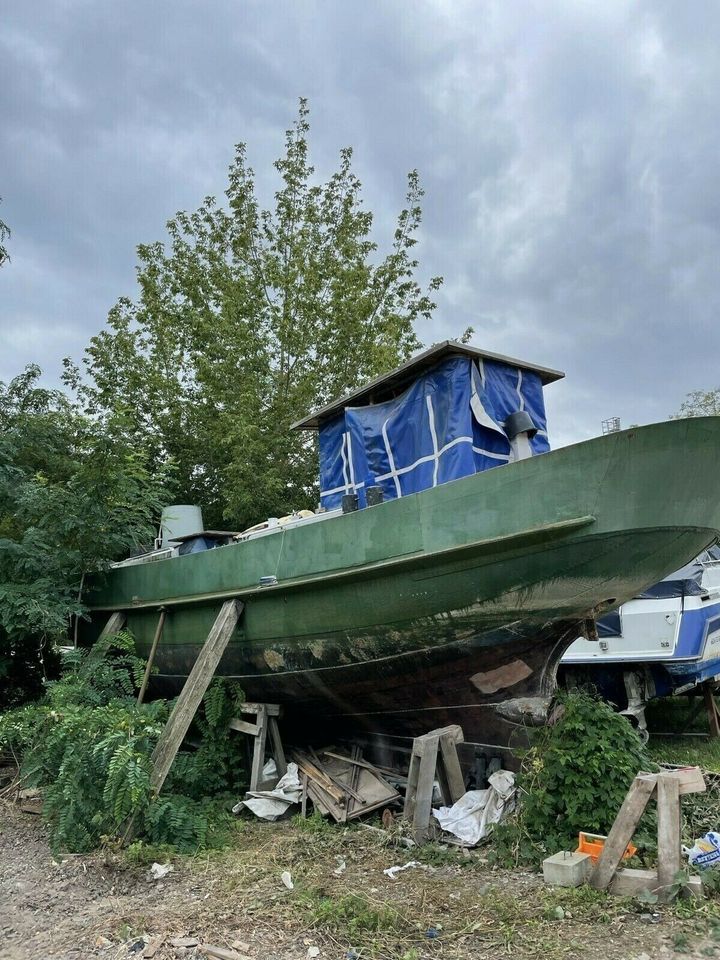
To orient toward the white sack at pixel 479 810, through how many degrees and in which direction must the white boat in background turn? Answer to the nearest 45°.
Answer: approximately 180°

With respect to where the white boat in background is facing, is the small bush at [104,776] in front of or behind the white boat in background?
behind

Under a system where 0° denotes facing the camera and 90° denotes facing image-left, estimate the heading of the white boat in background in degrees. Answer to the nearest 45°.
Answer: approximately 225°

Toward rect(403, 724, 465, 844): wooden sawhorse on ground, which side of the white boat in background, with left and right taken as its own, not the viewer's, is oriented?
back

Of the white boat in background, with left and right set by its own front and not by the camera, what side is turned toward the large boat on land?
back

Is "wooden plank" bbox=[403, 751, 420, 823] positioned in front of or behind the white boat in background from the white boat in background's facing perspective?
behind

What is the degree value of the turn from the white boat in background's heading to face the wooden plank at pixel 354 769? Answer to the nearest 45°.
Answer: approximately 180°

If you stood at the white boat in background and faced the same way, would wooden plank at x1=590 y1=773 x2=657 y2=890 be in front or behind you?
behind
